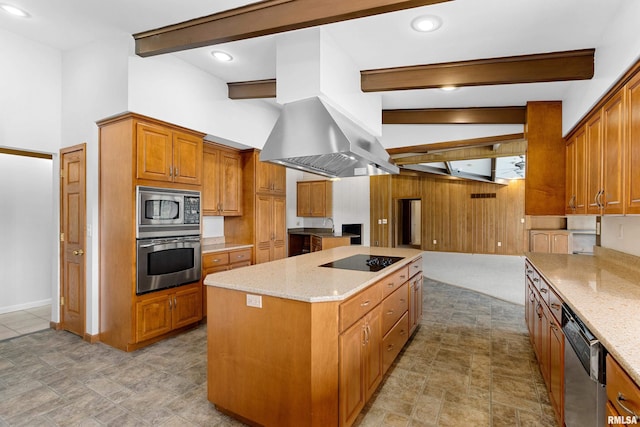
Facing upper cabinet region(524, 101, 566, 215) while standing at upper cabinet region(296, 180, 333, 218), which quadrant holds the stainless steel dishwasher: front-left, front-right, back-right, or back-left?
front-right

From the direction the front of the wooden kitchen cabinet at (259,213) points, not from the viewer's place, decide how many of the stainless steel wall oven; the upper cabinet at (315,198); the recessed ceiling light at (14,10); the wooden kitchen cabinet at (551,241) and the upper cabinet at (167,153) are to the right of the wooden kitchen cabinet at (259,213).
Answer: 3

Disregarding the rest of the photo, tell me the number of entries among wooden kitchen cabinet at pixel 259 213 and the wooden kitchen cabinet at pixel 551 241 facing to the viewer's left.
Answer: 0

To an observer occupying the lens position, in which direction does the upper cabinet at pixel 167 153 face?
facing the viewer and to the right of the viewer

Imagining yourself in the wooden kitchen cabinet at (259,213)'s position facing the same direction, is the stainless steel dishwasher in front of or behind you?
in front

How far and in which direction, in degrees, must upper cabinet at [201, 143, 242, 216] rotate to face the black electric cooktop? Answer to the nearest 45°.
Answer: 0° — it already faces it

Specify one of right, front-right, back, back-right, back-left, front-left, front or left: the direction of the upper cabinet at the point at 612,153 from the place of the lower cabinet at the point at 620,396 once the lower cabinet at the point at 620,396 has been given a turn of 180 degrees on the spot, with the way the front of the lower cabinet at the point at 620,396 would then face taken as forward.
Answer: left

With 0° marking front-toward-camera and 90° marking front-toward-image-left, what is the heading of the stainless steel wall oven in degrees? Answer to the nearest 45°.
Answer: approximately 315°

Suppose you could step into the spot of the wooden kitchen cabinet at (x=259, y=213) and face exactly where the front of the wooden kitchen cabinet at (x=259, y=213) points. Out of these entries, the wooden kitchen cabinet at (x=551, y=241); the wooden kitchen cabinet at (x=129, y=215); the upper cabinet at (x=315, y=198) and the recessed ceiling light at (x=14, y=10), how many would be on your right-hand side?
2

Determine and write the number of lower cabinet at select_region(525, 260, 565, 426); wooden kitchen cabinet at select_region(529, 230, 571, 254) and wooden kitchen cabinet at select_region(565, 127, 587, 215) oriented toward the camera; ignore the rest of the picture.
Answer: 1

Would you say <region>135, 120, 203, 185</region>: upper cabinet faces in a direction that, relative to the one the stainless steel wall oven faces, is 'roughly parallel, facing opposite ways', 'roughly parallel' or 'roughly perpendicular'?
roughly parallel

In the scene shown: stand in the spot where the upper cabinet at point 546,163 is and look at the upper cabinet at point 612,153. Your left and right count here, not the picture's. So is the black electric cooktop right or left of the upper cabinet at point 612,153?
right

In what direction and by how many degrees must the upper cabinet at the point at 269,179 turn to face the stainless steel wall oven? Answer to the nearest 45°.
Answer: approximately 90° to its right
